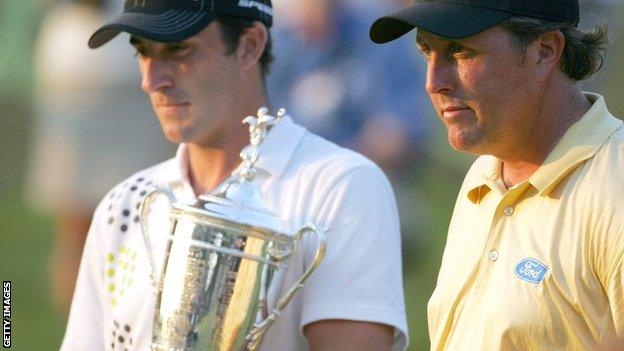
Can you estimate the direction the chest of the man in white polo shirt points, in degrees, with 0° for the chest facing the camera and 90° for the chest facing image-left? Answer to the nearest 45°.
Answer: approximately 45°

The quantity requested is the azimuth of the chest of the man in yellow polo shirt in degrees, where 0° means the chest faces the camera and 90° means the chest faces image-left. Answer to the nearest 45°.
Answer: approximately 45°

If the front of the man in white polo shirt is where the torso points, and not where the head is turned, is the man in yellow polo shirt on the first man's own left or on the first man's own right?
on the first man's own left

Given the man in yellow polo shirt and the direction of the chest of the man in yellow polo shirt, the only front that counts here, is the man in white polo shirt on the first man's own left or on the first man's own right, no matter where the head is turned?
on the first man's own right
